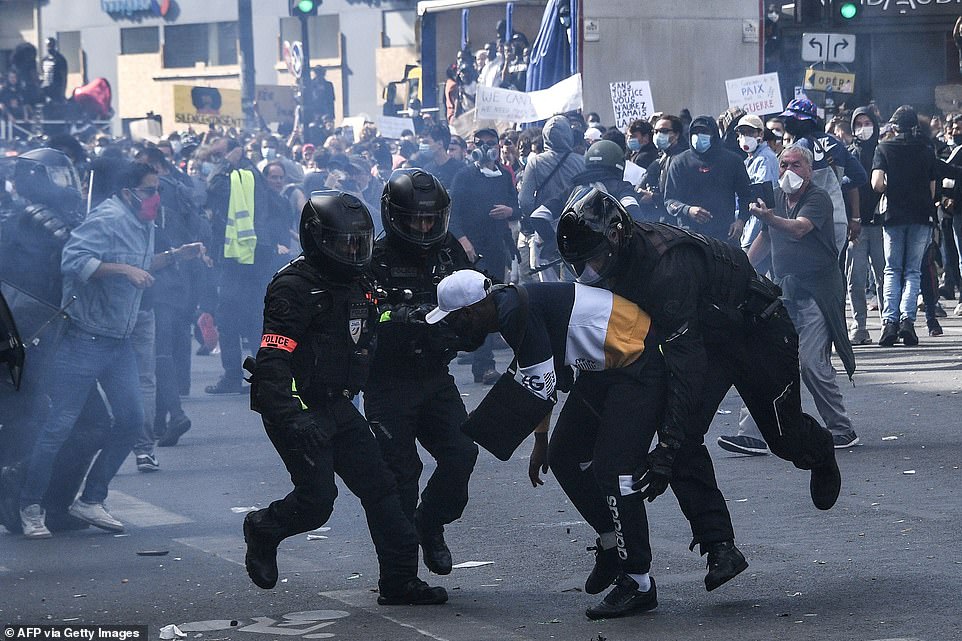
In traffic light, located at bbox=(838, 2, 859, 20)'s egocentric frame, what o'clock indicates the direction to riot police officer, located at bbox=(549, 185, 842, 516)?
The riot police officer is roughly at 12 o'clock from the traffic light.

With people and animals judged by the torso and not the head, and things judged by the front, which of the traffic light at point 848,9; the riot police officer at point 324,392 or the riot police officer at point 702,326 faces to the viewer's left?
the riot police officer at point 702,326

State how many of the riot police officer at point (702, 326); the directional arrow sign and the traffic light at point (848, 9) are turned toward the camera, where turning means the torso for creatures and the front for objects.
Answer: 2

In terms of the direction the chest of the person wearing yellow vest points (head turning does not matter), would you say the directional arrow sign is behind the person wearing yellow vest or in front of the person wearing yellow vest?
behind

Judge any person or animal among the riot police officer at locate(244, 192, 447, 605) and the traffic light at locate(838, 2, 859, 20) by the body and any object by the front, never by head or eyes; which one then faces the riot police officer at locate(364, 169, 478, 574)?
the traffic light

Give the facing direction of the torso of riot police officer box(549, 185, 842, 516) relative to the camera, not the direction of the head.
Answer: to the viewer's left

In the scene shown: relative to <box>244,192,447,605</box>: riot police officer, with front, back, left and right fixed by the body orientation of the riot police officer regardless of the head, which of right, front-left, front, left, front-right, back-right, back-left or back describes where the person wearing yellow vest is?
back-left

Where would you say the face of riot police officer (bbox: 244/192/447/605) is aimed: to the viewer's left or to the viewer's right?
to the viewer's right

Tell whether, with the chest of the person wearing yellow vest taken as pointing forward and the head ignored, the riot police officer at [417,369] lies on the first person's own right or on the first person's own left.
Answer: on the first person's own left
